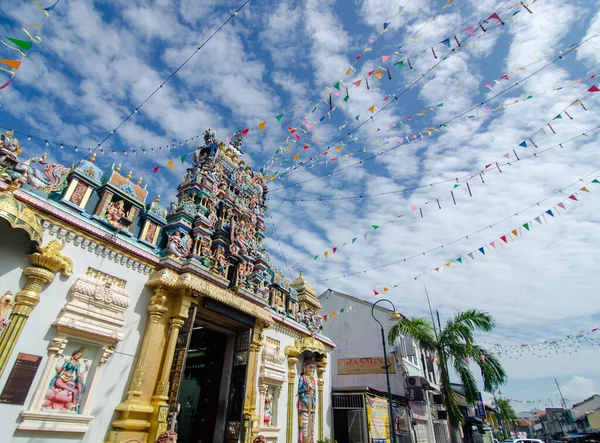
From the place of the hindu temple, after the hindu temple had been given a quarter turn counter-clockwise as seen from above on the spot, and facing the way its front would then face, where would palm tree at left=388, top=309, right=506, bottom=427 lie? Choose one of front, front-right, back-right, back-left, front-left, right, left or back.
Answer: front-right

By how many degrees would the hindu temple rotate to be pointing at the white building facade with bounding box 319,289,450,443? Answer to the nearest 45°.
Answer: approximately 90° to its left

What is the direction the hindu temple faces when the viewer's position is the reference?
facing the viewer and to the right of the viewer
